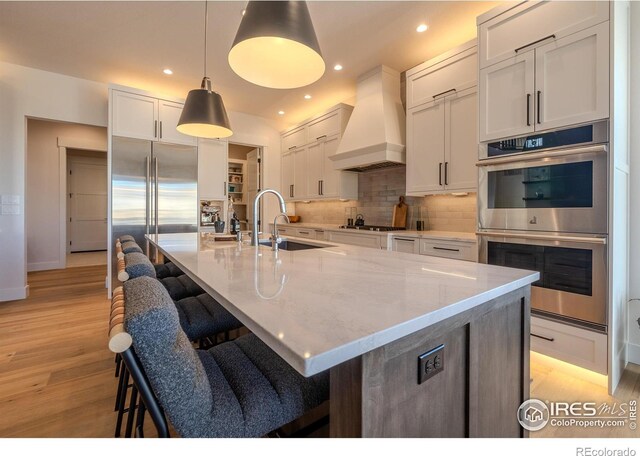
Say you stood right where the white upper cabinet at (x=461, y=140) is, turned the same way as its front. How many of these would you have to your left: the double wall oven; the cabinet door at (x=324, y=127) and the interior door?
1

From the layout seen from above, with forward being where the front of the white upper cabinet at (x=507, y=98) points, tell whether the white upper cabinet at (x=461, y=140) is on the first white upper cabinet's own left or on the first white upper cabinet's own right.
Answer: on the first white upper cabinet's own right

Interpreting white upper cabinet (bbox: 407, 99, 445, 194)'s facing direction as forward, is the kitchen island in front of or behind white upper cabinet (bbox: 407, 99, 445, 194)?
in front

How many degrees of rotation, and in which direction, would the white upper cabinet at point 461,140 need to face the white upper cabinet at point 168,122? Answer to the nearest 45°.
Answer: approximately 45° to its right

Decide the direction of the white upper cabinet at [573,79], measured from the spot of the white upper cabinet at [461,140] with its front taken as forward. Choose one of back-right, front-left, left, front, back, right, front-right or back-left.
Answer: left

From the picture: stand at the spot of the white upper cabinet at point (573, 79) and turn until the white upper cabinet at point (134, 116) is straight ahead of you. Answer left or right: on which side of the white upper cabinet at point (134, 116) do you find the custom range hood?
right

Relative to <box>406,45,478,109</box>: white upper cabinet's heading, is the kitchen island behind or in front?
in front

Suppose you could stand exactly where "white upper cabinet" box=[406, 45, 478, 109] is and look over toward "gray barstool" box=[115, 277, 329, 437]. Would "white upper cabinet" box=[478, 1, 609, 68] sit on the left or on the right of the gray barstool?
left

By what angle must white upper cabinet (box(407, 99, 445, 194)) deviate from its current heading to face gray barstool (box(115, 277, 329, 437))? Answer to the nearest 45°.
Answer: approximately 45° to its left

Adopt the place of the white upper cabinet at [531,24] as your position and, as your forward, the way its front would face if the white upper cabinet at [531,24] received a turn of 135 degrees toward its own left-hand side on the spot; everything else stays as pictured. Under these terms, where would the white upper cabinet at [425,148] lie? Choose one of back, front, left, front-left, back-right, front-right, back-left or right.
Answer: back-left

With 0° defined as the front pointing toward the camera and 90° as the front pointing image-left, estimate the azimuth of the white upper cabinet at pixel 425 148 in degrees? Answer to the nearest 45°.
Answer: approximately 45°
